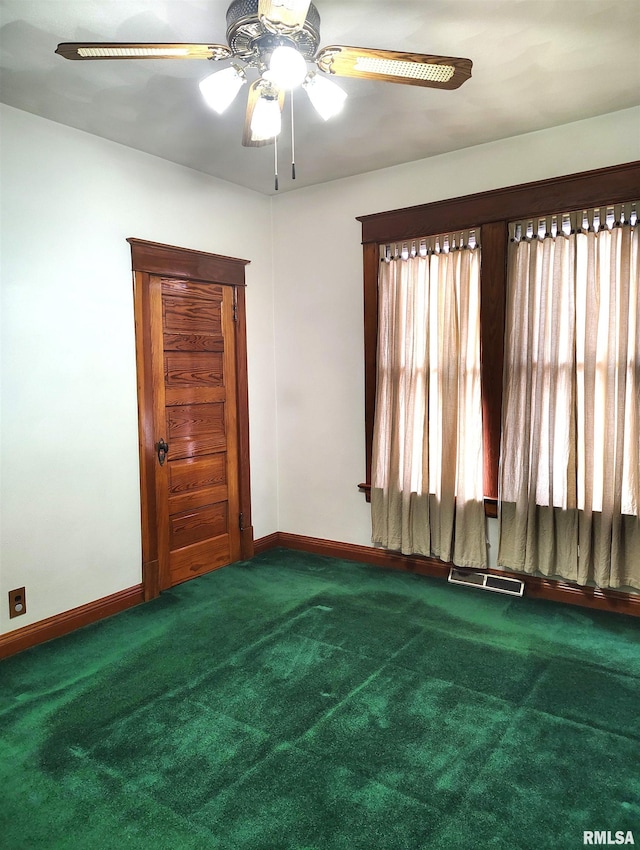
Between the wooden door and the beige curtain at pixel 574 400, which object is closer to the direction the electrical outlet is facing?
the beige curtain

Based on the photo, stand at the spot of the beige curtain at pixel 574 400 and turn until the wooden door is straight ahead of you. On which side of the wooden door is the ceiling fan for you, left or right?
left

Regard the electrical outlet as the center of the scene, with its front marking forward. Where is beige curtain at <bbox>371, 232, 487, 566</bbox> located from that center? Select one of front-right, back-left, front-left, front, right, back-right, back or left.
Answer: front-left

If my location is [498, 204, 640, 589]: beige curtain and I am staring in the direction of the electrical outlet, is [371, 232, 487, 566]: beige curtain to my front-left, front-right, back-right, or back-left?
front-right

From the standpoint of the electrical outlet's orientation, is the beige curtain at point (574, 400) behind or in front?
in front

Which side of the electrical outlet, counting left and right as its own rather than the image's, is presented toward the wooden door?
left

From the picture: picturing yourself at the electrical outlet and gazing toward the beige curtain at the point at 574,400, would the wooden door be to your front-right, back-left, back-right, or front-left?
front-left

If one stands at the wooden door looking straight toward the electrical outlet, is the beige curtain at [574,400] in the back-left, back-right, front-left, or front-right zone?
back-left

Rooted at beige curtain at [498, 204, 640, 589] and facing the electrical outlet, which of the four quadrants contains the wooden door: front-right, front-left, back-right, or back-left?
front-right
